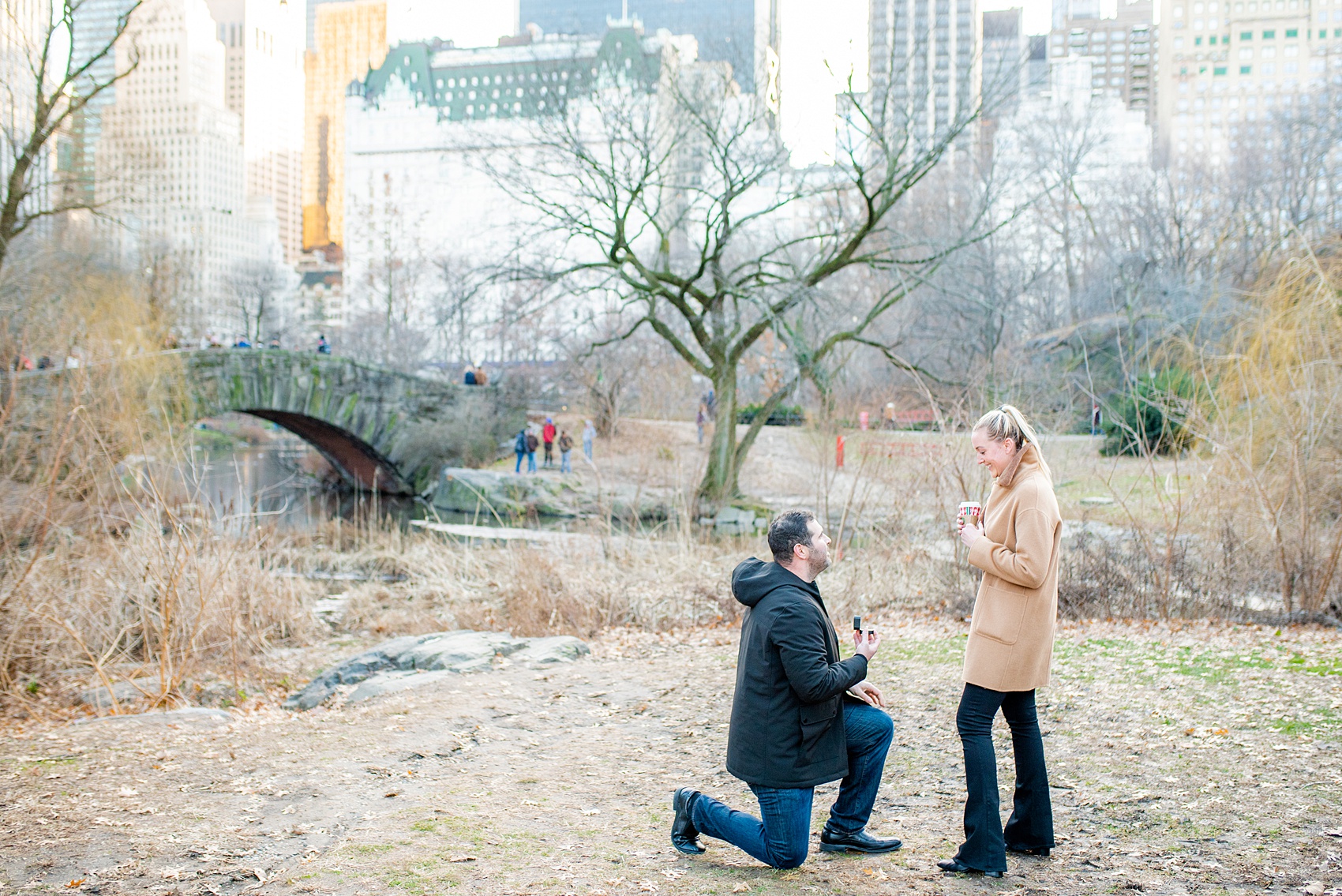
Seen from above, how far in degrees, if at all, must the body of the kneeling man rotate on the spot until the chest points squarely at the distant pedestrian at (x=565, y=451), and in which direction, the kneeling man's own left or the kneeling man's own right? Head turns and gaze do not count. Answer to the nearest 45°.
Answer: approximately 90° to the kneeling man's own left

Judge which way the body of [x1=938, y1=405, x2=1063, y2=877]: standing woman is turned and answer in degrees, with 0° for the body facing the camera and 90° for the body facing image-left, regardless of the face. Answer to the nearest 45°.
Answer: approximately 90°

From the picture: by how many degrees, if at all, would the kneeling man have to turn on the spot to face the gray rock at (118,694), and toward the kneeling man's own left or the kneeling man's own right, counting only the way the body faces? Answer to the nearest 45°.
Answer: approximately 135° to the kneeling man's own left

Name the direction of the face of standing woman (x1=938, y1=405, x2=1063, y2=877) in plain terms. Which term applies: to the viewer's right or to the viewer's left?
to the viewer's left

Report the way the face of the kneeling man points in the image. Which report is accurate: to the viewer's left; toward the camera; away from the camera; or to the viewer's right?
to the viewer's right

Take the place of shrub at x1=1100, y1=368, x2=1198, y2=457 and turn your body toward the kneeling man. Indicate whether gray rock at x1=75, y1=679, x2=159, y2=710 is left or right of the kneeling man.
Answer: right

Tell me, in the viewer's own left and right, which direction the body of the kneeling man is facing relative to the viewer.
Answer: facing to the right of the viewer

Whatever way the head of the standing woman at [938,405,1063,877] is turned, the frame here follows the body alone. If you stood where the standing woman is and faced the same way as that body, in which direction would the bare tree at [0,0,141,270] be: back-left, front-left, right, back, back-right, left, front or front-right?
front-right

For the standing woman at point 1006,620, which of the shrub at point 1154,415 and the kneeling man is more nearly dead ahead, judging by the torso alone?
the kneeling man

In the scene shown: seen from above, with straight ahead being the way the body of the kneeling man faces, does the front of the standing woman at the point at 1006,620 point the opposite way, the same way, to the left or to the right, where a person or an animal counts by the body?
the opposite way
